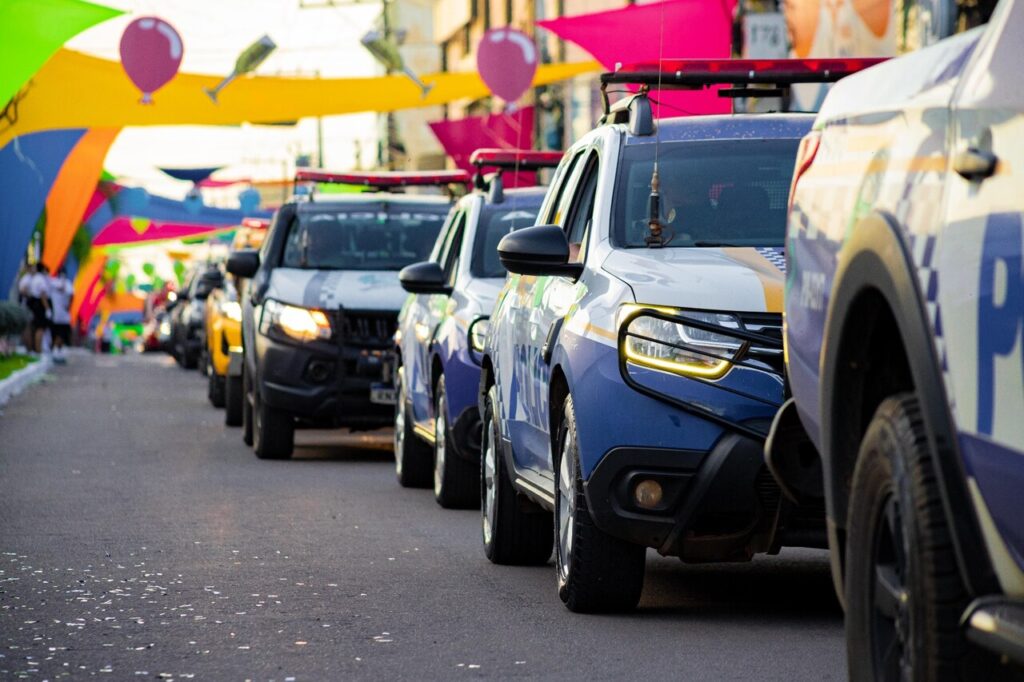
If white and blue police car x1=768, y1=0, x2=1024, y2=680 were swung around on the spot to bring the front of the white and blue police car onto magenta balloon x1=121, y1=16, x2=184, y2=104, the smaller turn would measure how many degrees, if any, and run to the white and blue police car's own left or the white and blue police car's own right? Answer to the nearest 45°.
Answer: approximately 180°

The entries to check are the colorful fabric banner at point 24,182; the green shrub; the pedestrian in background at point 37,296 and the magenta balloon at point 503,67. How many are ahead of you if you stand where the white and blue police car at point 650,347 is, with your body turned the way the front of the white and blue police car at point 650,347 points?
0

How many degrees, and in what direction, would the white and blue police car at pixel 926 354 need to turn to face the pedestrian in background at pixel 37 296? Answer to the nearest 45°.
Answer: approximately 180°

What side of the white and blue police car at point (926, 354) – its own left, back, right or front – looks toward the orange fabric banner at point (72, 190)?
back

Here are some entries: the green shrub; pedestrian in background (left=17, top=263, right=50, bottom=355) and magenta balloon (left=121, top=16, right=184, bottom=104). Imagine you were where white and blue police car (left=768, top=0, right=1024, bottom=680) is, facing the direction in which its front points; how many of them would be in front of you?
0

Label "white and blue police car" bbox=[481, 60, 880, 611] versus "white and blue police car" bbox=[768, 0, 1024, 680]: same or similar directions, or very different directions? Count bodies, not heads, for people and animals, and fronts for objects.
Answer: same or similar directions

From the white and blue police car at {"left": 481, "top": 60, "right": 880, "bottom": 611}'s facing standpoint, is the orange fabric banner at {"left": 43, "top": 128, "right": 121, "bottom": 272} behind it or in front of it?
behind

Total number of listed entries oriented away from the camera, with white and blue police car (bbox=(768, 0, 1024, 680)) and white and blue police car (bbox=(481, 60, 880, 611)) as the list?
0

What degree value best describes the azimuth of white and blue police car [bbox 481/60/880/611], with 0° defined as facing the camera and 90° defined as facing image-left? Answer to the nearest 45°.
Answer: approximately 315°

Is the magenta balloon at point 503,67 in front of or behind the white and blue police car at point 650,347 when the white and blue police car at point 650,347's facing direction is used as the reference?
behind

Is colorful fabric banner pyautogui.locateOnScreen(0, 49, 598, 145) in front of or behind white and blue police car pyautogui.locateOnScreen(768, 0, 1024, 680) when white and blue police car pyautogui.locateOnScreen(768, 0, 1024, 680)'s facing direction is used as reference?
behind

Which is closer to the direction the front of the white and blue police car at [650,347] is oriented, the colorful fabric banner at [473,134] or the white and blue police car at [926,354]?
the white and blue police car

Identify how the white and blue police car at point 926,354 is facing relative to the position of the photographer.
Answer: facing the viewer and to the right of the viewer

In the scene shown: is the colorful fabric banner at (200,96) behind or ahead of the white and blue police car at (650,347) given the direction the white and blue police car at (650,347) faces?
behind

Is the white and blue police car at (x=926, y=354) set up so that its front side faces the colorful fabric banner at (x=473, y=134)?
no
